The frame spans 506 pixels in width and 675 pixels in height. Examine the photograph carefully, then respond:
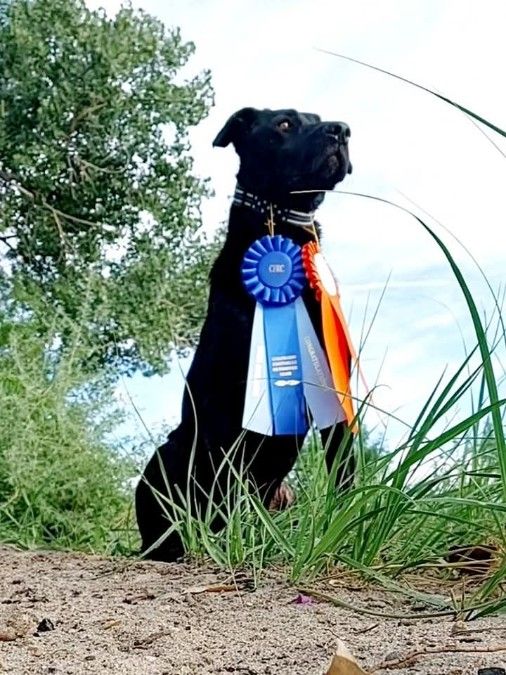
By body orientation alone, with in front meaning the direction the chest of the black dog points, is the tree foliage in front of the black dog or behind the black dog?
behind
